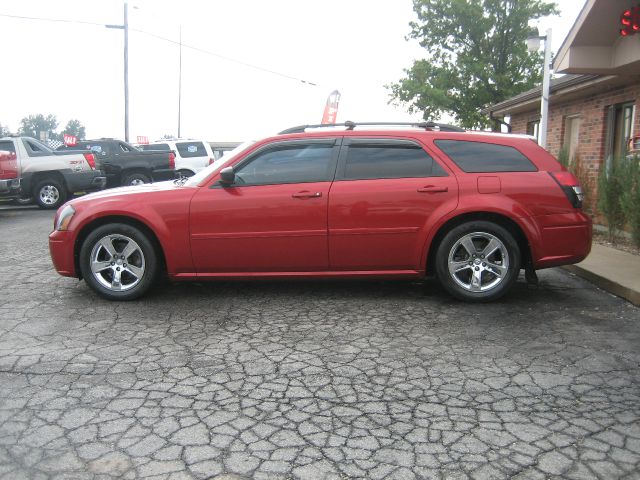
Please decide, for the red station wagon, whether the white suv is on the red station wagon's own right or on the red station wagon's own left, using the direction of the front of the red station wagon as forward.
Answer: on the red station wagon's own right

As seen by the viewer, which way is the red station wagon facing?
to the viewer's left

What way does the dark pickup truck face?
to the viewer's left

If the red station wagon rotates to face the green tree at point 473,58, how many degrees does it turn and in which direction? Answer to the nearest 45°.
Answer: approximately 90° to its right

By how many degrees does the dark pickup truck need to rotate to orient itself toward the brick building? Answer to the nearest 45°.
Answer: approximately 135° to its left

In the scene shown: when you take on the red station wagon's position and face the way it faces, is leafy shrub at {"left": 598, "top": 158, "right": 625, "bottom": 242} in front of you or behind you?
behind
